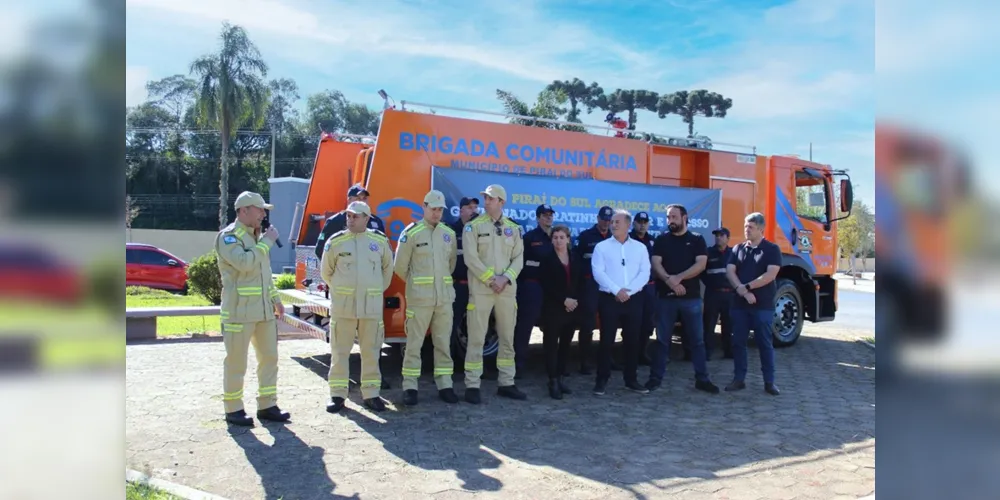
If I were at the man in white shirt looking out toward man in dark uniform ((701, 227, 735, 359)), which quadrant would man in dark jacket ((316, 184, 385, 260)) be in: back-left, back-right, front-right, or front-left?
back-left

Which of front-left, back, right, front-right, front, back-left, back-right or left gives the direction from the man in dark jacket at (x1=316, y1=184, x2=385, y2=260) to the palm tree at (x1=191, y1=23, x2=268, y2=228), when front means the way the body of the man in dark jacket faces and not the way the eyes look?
back

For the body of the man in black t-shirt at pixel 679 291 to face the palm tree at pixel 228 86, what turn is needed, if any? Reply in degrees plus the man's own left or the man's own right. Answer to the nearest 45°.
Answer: approximately 135° to the man's own right

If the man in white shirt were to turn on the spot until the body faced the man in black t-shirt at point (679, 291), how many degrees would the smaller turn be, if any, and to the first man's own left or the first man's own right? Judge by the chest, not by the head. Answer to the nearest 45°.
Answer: approximately 135° to the first man's own left

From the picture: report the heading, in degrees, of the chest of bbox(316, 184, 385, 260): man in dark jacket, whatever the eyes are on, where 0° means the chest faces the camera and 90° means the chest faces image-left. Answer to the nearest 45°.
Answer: approximately 0°

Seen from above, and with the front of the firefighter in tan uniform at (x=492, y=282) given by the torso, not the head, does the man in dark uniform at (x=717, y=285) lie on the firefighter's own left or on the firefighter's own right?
on the firefighter's own left

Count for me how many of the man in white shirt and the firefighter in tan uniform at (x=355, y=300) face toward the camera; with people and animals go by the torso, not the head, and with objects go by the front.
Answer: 2

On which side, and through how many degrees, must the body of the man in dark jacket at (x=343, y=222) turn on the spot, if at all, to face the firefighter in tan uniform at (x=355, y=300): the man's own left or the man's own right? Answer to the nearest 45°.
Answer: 0° — they already face them
